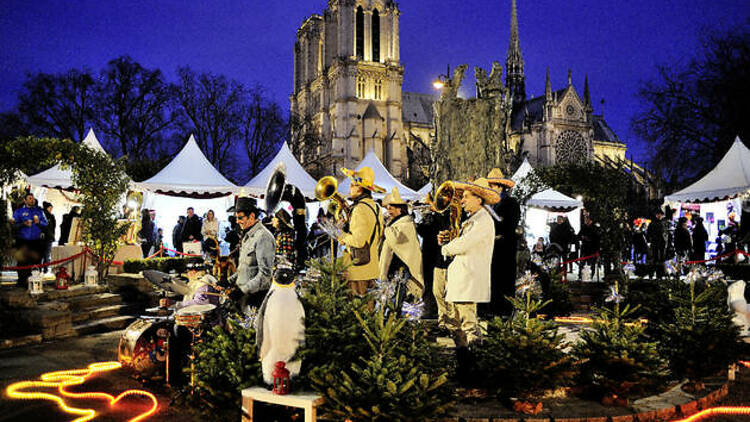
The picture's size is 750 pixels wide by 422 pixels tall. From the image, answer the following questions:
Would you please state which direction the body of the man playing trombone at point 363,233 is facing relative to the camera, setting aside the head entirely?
to the viewer's left

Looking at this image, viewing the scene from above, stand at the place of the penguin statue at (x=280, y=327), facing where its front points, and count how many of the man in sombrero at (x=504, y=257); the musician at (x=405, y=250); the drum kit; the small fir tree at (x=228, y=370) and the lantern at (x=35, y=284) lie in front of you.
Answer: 0

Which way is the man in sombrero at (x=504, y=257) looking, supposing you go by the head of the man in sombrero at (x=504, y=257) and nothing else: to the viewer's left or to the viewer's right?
to the viewer's left

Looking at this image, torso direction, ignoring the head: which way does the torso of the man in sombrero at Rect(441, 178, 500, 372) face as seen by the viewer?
to the viewer's left

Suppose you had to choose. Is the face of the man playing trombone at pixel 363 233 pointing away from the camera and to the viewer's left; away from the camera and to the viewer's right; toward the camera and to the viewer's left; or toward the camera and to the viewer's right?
toward the camera and to the viewer's left

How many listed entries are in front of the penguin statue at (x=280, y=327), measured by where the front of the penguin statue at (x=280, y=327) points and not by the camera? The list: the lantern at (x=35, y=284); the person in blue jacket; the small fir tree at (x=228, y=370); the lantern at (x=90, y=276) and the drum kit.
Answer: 0

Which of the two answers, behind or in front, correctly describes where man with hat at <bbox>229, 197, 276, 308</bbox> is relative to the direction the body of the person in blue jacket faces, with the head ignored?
in front

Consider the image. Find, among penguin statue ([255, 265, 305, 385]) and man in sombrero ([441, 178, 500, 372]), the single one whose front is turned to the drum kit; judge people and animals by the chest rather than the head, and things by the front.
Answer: the man in sombrero

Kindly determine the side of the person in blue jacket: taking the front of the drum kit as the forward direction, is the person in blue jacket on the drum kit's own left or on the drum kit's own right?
on the drum kit's own right

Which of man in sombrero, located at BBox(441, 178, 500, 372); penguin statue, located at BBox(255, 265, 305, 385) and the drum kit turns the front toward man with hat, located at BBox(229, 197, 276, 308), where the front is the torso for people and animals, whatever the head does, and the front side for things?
the man in sombrero

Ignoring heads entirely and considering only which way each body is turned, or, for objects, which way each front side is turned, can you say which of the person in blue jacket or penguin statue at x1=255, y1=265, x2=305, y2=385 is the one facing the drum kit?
the person in blue jacket

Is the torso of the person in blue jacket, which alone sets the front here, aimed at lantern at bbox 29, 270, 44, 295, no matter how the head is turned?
yes

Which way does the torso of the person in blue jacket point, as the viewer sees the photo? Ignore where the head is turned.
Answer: toward the camera

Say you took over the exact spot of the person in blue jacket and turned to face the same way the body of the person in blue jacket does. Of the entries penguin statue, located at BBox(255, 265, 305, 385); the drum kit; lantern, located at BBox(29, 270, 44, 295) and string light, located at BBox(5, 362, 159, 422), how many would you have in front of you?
4

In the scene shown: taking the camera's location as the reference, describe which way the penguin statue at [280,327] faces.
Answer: facing the viewer
